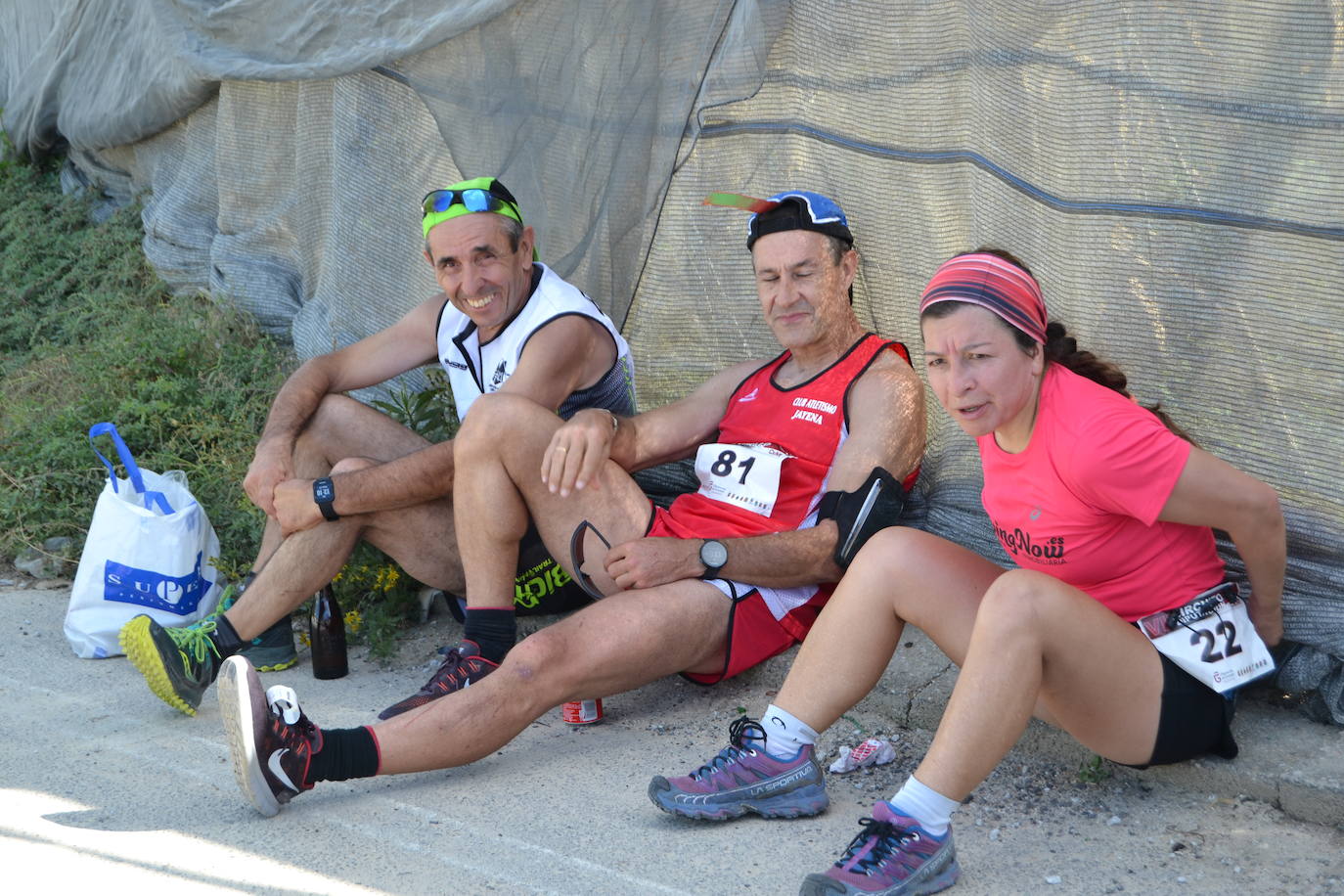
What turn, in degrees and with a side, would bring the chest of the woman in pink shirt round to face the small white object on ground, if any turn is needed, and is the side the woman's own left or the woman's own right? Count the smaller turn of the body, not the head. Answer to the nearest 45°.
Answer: approximately 90° to the woman's own right

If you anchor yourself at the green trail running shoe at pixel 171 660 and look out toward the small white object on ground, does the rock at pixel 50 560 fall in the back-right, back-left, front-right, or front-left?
back-left

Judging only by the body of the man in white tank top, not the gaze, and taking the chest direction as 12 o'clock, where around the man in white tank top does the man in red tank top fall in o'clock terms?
The man in red tank top is roughly at 9 o'clock from the man in white tank top.

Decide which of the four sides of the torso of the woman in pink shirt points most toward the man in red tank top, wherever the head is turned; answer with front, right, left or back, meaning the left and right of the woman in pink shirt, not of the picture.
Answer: right

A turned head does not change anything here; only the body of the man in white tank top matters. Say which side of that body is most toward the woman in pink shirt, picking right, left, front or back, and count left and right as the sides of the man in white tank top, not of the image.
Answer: left

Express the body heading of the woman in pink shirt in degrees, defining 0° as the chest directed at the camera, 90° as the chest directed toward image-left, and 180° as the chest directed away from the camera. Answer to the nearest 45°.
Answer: approximately 45°

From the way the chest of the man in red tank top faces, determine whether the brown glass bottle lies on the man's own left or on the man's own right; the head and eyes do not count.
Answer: on the man's own right

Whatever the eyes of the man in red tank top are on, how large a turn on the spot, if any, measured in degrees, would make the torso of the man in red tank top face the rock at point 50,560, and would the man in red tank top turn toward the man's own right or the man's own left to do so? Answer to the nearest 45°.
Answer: approximately 90° to the man's own right

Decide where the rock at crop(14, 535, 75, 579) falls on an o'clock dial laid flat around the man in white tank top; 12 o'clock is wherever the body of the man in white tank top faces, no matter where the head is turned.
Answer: The rock is roughly at 3 o'clock from the man in white tank top.
